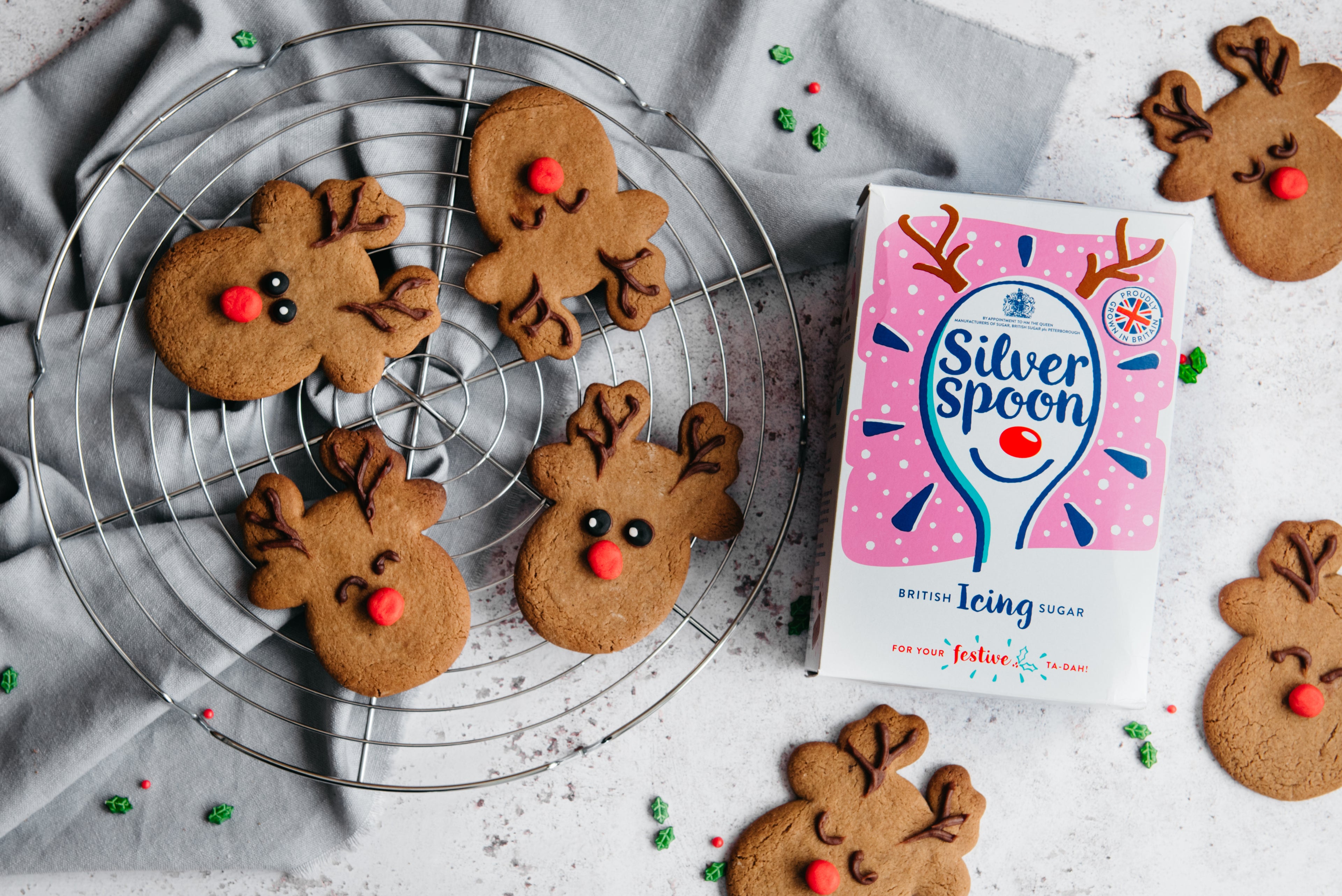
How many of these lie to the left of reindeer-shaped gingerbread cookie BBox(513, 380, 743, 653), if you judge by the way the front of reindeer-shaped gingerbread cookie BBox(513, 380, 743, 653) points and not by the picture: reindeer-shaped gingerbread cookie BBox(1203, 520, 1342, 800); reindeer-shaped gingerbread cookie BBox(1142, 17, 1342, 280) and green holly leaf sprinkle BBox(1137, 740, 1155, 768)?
3

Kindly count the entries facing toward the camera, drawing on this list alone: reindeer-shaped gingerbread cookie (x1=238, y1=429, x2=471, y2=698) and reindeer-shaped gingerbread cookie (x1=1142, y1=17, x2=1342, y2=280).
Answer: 2

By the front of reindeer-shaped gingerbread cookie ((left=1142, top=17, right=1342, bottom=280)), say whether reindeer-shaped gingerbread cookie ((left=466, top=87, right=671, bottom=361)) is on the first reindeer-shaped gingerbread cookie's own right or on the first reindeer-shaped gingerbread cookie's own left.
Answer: on the first reindeer-shaped gingerbread cookie's own right
